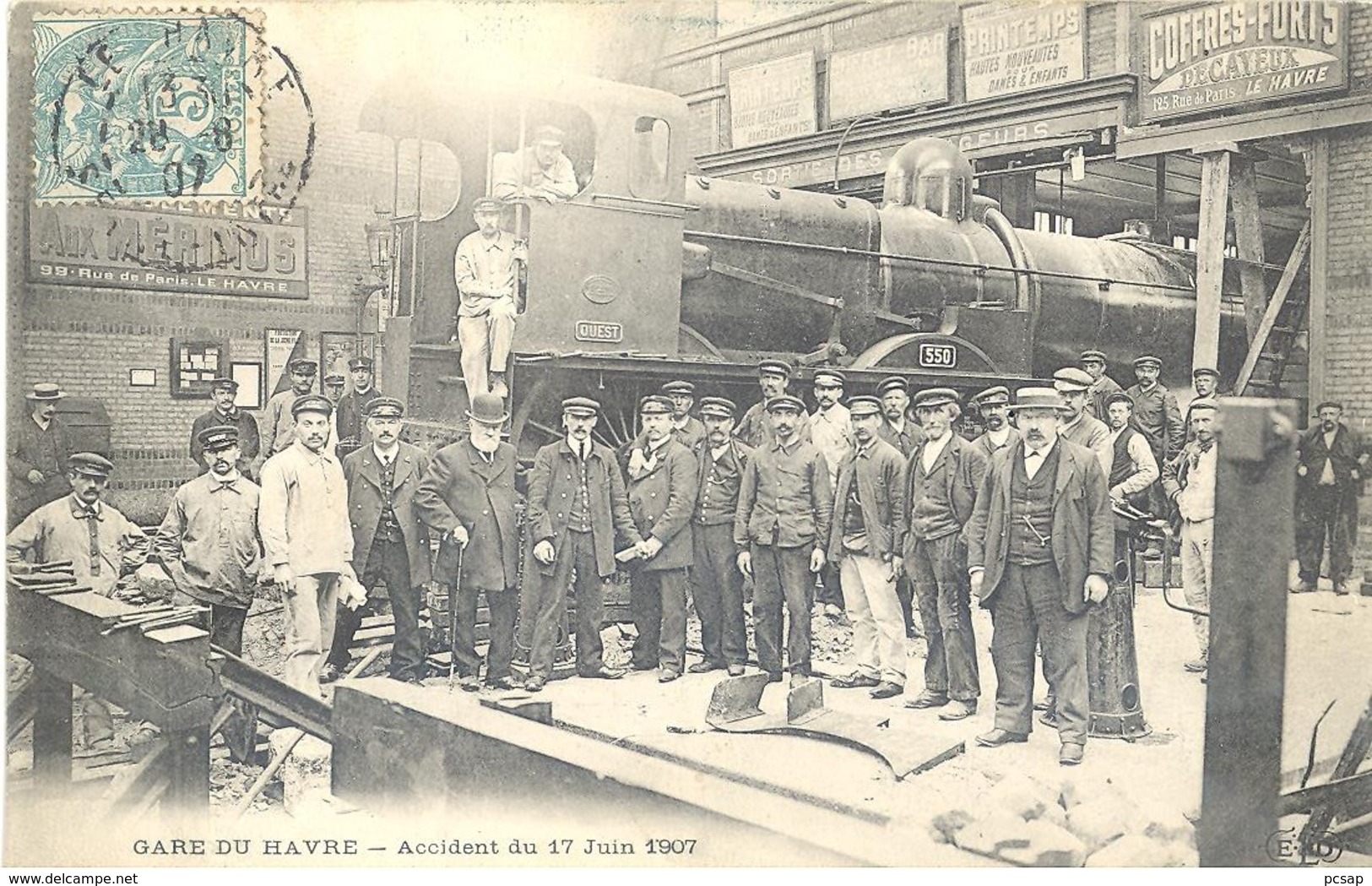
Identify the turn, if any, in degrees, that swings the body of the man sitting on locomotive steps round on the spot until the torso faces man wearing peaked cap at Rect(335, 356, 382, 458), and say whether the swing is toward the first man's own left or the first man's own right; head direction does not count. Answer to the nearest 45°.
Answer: approximately 135° to the first man's own right

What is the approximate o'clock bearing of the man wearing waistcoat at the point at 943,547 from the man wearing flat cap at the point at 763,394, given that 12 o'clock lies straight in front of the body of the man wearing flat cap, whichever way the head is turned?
The man wearing waistcoat is roughly at 11 o'clock from the man wearing flat cap.

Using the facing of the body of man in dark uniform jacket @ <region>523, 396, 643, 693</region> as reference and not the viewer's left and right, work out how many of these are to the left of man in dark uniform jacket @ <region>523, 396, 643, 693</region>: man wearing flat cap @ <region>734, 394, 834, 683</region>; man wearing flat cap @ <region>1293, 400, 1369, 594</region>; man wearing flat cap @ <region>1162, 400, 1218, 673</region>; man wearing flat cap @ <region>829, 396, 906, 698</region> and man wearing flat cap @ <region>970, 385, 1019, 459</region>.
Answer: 5

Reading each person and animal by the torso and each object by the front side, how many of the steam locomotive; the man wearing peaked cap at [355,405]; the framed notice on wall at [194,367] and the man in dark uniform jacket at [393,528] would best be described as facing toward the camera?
3

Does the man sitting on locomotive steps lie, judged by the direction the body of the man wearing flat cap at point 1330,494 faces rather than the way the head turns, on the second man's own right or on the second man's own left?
on the second man's own right

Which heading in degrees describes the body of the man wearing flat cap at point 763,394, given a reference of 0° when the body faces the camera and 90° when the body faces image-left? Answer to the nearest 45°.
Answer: approximately 0°

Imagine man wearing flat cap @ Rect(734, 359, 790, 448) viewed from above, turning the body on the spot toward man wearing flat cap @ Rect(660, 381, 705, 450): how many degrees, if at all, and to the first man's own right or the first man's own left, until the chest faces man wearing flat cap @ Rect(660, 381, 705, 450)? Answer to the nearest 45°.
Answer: approximately 45° to the first man's own right

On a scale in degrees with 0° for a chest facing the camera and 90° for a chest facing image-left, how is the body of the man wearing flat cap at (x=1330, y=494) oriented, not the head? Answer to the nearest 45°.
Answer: approximately 0°
